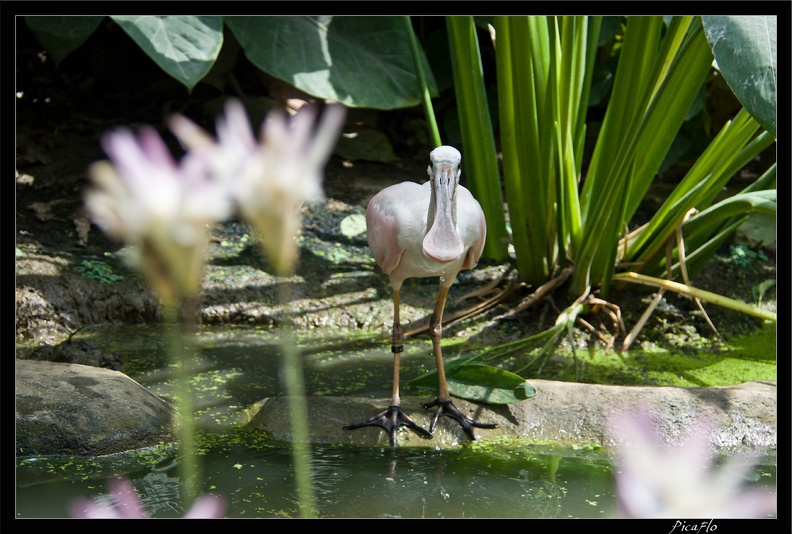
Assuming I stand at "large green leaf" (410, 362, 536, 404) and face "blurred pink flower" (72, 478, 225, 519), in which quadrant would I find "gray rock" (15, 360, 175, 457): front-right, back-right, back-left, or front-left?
front-right

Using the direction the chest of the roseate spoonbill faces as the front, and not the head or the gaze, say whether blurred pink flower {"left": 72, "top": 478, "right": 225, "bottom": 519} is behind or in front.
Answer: in front

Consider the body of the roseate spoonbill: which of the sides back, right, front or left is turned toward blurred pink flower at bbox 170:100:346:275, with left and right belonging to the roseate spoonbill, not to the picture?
front

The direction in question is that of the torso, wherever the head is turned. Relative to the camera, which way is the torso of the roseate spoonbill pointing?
toward the camera

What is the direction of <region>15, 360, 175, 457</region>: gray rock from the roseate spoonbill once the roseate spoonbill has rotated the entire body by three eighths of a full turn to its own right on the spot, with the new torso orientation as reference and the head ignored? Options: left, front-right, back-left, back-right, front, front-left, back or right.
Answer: front-left

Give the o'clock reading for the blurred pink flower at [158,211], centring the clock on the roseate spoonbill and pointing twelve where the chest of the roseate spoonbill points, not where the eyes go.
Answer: The blurred pink flower is roughly at 12 o'clock from the roseate spoonbill.
